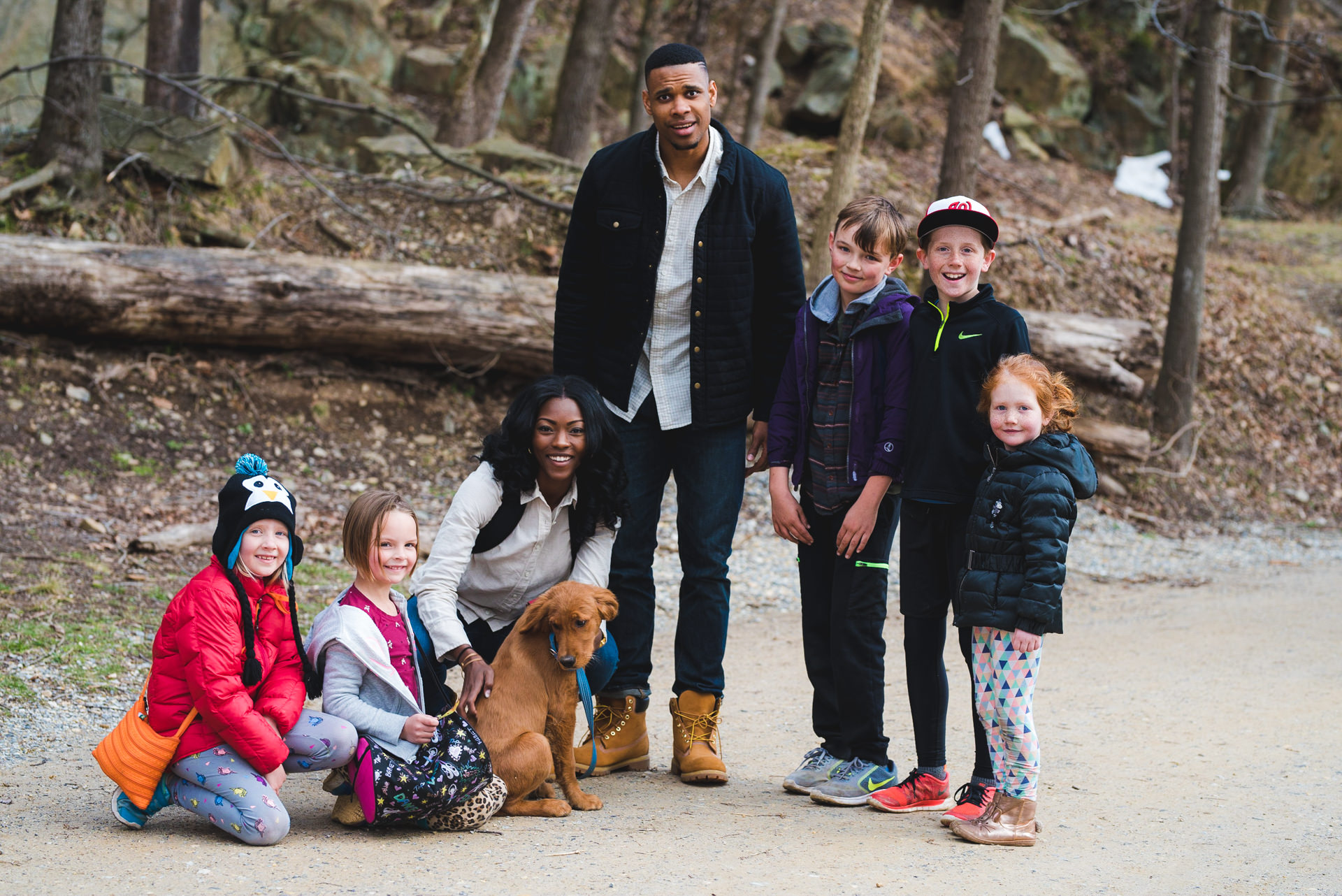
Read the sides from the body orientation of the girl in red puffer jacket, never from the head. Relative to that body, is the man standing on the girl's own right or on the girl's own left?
on the girl's own left

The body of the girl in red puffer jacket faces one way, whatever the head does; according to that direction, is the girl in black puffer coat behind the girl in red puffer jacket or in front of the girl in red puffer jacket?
in front

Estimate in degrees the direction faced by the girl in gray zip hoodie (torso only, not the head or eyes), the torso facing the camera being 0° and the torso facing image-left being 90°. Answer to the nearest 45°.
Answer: approximately 315°

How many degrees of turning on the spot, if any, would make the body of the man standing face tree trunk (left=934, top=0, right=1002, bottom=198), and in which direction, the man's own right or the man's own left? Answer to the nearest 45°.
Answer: approximately 180°

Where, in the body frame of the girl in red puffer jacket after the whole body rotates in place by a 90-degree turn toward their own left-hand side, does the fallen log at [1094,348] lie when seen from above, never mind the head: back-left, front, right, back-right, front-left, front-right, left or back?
front

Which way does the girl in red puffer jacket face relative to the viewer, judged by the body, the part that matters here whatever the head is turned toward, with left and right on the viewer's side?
facing the viewer and to the right of the viewer

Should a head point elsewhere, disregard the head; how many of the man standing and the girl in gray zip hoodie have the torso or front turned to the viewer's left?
0

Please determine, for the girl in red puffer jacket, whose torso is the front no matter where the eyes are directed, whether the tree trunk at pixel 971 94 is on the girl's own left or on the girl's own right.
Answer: on the girl's own left
